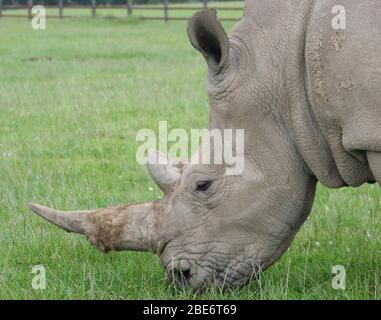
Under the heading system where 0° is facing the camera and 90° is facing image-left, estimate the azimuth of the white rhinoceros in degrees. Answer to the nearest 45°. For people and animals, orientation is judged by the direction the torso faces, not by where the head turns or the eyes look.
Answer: approximately 90°
